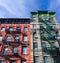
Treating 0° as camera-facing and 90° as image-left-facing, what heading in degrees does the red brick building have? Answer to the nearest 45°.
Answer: approximately 0°
